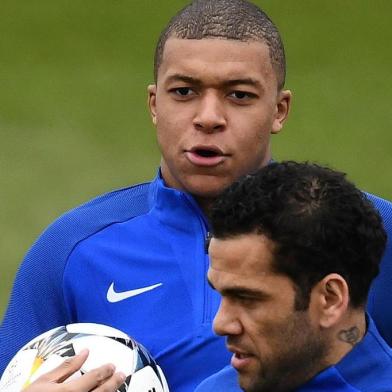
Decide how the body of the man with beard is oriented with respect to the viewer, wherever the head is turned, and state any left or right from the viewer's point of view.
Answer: facing to the left of the viewer

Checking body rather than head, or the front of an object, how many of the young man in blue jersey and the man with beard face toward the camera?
1

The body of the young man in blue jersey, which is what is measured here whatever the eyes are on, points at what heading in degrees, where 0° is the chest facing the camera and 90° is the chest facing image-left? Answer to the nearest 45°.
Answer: approximately 0°

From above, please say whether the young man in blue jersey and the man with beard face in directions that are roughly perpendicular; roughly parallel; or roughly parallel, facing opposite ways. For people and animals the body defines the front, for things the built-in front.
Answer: roughly perpendicular

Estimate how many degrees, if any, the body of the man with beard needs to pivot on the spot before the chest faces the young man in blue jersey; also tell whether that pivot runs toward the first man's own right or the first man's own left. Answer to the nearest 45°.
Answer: approximately 45° to the first man's own right
